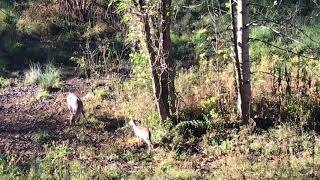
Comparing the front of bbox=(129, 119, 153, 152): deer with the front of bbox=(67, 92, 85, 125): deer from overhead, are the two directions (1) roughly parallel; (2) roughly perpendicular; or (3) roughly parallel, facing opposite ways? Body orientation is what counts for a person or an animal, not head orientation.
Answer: roughly perpendicular

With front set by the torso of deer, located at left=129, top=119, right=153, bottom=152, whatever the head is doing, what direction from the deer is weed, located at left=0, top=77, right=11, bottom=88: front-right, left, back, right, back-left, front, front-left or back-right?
front

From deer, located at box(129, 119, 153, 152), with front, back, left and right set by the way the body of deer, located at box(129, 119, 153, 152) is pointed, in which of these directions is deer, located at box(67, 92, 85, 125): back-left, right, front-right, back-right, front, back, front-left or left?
front

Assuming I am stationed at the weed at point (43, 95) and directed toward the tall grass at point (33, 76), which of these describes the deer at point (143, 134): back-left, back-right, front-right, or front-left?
back-right

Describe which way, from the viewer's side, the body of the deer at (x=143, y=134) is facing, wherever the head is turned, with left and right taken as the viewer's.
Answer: facing away from the viewer and to the left of the viewer

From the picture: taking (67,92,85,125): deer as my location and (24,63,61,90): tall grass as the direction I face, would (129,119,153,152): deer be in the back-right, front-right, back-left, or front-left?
back-right

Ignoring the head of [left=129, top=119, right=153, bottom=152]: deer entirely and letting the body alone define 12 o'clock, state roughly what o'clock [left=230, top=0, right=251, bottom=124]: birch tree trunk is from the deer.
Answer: The birch tree trunk is roughly at 4 o'clock from the deer.

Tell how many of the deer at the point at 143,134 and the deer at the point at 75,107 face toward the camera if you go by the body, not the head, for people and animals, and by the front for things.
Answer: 0

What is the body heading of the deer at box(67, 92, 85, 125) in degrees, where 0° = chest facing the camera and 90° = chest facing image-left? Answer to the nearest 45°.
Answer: approximately 225°
